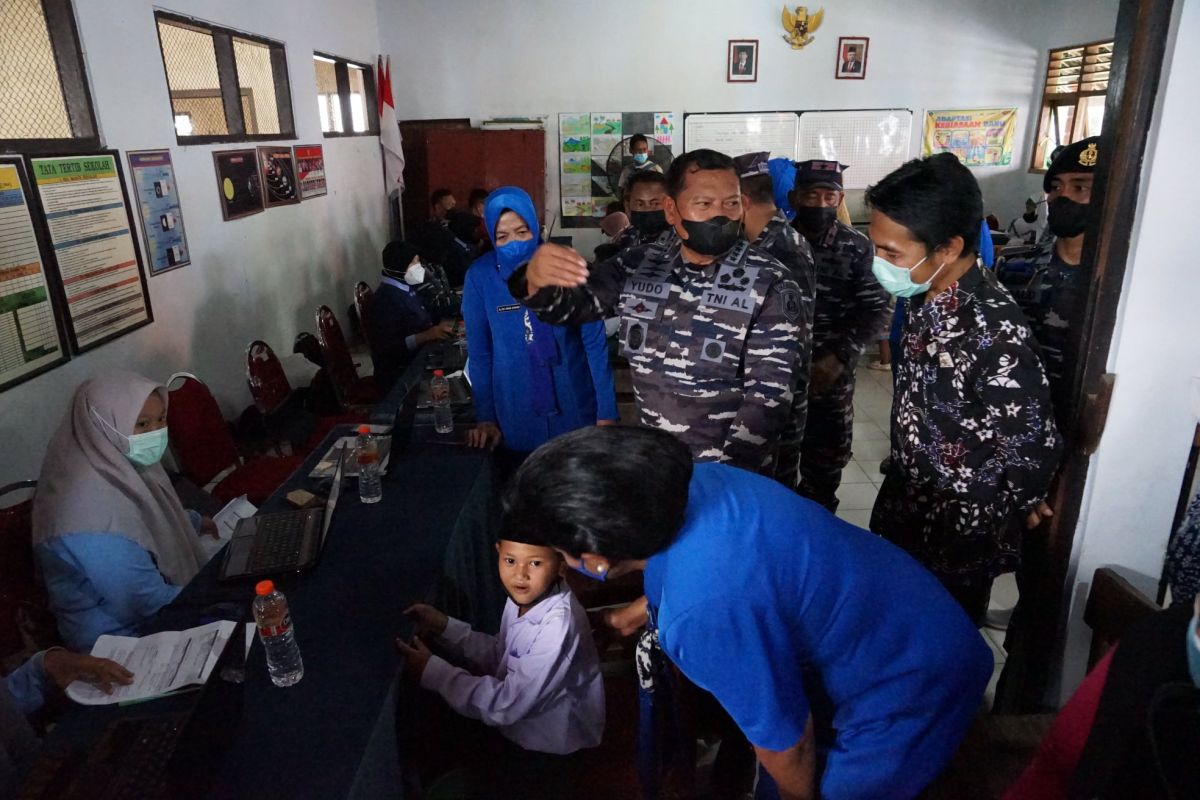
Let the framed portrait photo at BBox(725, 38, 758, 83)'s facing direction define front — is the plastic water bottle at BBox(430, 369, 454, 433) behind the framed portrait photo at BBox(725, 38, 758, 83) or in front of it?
in front

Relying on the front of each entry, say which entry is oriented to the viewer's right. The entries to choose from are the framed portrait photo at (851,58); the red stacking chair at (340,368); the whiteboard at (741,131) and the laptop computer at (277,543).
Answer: the red stacking chair

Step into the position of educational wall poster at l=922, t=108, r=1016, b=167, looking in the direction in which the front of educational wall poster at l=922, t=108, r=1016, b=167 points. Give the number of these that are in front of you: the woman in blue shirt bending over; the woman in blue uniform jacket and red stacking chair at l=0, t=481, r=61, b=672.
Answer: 3

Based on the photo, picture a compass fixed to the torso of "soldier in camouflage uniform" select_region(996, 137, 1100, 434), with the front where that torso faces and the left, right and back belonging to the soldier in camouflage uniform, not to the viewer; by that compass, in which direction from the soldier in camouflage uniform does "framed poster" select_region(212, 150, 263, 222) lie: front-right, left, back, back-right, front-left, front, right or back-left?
right

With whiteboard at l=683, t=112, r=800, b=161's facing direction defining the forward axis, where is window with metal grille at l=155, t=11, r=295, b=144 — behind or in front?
in front

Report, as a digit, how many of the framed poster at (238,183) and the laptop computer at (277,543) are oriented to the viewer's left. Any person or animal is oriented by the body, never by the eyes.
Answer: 1

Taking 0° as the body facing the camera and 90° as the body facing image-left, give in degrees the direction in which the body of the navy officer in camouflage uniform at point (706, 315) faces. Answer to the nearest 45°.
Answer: approximately 0°

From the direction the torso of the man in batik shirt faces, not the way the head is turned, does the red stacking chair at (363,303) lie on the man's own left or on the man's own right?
on the man's own right

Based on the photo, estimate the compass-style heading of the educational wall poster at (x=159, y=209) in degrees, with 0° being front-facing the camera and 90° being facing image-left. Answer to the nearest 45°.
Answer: approximately 315°

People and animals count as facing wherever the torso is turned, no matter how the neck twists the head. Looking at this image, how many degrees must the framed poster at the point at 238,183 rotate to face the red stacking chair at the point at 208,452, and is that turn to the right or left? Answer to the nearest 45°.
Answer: approximately 45° to its right
